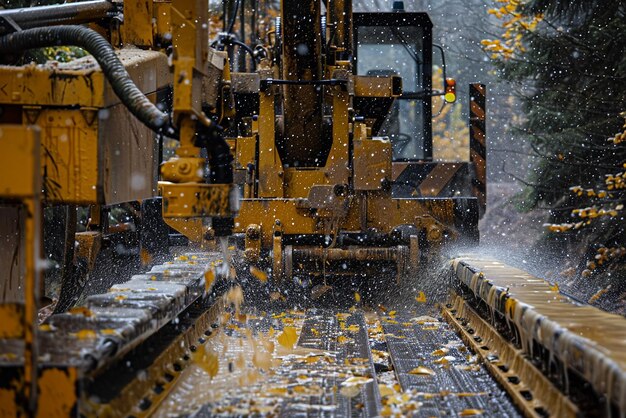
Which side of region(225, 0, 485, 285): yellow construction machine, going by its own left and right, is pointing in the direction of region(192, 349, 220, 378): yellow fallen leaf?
front

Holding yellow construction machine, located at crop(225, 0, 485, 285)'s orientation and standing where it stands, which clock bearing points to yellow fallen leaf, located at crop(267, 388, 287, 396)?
The yellow fallen leaf is roughly at 12 o'clock from the yellow construction machine.

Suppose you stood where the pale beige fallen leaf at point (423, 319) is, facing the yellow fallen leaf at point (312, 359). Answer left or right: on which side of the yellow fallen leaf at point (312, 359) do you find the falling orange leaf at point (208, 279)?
right

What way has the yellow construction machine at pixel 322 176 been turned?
toward the camera

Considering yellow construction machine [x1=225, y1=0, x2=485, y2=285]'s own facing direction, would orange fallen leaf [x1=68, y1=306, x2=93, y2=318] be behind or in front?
in front

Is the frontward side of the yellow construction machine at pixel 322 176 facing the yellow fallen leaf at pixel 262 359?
yes

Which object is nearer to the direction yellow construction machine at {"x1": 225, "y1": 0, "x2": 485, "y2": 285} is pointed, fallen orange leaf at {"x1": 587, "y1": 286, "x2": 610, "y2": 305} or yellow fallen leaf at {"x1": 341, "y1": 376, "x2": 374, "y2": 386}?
the yellow fallen leaf

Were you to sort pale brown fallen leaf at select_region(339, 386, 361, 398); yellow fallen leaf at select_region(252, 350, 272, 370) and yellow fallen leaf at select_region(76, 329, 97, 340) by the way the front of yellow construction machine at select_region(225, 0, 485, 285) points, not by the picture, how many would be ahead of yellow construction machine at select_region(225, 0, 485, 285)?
3

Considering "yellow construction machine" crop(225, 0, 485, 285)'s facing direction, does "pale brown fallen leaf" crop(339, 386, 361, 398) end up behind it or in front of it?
in front

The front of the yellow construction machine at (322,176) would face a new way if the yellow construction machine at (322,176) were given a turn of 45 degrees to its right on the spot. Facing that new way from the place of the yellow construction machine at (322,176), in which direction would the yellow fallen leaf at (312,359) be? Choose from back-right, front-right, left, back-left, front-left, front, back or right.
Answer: front-left

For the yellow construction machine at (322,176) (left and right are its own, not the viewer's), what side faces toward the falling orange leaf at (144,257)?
right

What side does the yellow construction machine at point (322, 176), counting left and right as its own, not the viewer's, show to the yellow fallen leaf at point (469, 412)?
front

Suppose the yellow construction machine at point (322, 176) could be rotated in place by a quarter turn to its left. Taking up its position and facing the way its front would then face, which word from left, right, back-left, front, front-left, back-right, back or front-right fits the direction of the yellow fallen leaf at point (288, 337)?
right

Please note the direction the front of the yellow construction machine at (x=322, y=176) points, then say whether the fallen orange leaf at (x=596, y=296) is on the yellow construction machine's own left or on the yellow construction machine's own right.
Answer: on the yellow construction machine's own left
